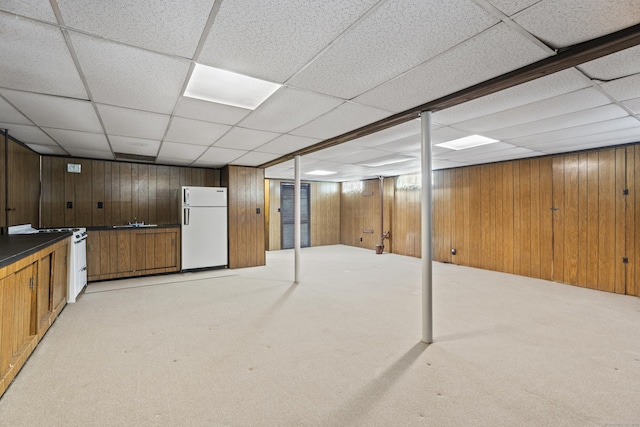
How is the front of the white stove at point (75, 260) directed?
to the viewer's right

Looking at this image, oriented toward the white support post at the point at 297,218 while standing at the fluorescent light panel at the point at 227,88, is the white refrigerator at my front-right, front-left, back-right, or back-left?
front-left

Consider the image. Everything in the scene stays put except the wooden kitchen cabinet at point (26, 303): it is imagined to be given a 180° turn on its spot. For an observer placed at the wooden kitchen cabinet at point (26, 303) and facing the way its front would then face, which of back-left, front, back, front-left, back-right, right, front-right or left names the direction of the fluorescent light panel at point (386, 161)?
back

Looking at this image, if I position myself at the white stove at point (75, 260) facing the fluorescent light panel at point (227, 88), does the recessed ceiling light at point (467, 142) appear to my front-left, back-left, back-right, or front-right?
front-left

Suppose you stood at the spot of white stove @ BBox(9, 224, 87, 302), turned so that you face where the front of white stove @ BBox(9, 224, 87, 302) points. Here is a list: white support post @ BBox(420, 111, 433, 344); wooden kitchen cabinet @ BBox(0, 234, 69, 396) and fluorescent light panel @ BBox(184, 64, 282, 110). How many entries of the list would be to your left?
0

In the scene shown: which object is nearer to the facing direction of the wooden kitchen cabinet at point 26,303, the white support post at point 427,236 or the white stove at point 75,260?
the white support post

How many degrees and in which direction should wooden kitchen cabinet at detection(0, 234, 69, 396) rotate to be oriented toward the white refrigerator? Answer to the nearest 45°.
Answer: approximately 45° to its left

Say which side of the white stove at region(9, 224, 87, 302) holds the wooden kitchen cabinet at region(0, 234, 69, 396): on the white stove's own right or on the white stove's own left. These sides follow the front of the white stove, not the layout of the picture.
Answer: on the white stove's own right

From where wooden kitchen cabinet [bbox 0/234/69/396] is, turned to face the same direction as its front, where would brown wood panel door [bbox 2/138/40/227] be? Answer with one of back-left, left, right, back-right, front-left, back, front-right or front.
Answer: left

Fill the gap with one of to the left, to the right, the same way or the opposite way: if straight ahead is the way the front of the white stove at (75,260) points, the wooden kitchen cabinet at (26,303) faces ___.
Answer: the same way

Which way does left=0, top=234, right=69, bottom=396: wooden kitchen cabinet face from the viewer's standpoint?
to the viewer's right

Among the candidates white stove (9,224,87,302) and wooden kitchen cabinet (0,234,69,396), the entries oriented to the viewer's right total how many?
2
